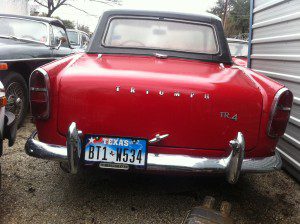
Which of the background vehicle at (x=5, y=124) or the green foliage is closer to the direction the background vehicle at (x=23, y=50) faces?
the background vehicle

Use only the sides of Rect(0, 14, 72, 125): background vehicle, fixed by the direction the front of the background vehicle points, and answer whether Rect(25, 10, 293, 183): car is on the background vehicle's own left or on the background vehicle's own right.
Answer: on the background vehicle's own left

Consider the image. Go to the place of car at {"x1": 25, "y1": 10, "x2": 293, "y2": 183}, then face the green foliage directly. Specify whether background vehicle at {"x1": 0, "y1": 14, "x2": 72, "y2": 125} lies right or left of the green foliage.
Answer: left

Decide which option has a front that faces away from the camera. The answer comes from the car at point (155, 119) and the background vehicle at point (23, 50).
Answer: the car

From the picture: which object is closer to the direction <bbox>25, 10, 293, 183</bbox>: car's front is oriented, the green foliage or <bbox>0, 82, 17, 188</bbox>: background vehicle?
the green foliage

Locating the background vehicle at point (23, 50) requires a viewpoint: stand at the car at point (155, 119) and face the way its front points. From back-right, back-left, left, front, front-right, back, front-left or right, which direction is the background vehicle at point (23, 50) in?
front-left

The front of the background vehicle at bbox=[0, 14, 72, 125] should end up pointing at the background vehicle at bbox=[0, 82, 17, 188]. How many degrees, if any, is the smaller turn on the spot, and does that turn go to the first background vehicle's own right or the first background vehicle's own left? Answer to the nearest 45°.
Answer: approximately 45° to the first background vehicle's own left

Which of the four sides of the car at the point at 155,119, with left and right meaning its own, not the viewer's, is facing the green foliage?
front

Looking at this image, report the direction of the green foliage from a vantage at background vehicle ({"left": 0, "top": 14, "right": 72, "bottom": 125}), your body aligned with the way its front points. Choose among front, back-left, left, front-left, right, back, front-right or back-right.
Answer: back

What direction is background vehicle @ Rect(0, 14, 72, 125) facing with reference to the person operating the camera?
facing the viewer and to the left of the viewer

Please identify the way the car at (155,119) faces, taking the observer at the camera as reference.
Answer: facing away from the viewer

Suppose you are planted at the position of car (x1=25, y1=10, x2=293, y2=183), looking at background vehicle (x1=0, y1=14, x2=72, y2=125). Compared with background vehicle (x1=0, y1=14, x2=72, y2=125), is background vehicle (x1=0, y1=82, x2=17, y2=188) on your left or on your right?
left

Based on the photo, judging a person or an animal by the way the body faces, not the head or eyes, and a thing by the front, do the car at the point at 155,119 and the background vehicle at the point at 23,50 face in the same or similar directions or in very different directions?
very different directions

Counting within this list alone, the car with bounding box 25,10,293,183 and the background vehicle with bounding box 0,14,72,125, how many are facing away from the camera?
1
